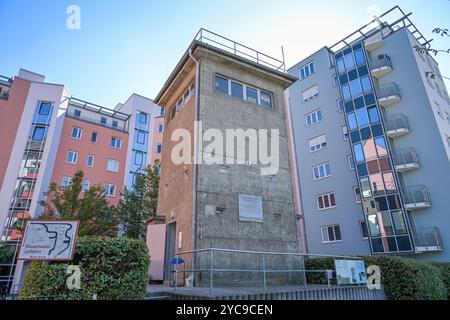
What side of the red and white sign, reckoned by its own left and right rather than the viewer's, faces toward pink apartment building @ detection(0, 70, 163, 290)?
back

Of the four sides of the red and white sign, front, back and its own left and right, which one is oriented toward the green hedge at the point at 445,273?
left

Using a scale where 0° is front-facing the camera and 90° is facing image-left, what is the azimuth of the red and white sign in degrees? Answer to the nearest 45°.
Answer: approximately 0°

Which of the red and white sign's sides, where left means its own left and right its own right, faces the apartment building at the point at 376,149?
left

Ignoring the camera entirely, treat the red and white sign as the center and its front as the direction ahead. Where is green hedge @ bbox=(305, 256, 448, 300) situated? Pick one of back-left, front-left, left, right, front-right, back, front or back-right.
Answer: left

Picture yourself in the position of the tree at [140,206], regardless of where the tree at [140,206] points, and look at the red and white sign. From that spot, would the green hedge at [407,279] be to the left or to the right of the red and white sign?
left

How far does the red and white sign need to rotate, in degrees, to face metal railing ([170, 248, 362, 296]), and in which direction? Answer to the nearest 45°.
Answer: approximately 90° to its left

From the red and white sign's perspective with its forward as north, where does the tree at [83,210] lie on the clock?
The tree is roughly at 6 o'clock from the red and white sign.

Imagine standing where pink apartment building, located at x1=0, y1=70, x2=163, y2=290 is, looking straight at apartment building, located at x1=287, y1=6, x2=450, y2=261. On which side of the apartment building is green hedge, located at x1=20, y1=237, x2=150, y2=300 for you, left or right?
right

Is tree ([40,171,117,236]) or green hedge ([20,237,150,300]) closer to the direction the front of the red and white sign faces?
the green hedge

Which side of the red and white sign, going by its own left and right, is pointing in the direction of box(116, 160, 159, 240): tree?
back

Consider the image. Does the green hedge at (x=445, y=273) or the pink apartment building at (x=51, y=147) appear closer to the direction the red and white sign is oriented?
the green hedge
